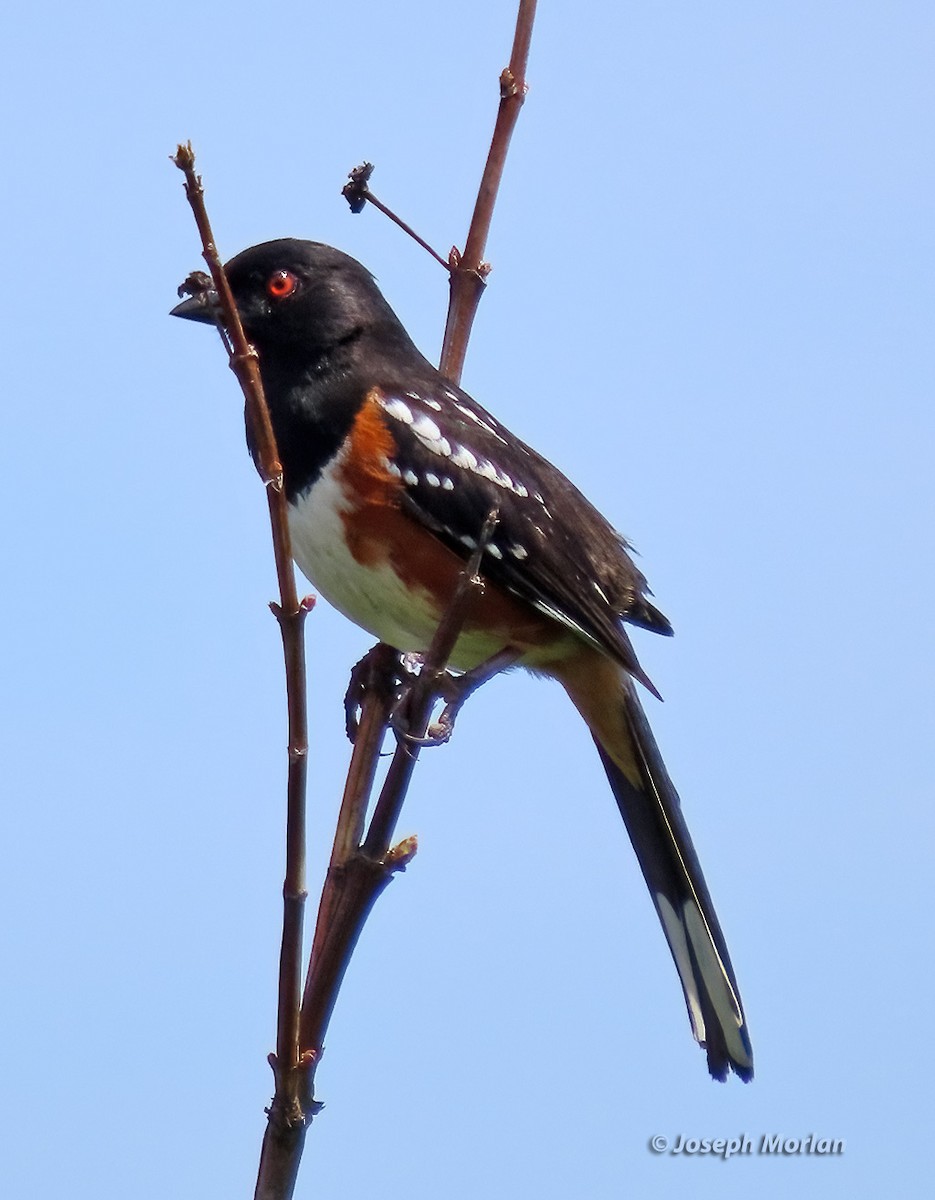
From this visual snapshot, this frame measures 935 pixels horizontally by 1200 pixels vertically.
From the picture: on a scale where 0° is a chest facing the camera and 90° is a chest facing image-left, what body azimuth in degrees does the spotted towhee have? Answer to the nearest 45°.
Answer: approximately 90°

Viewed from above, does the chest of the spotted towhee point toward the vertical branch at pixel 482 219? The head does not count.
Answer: no
